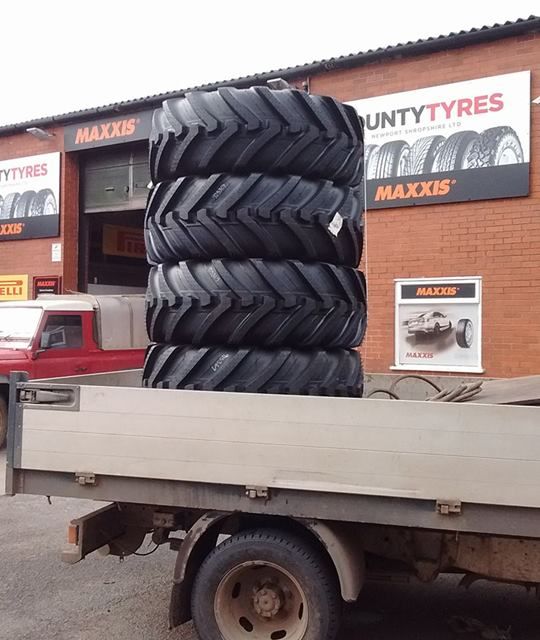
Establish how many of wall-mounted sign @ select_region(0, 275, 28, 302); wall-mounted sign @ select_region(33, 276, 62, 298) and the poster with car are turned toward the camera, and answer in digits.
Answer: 3

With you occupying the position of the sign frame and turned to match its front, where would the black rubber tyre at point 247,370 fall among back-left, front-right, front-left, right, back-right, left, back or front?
front

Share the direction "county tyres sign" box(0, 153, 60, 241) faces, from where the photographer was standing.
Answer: facing the viewer and to the left of the viewer

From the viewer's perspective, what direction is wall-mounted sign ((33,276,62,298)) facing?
toward the camera

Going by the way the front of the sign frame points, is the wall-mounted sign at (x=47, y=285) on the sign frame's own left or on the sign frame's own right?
on the sign frame's own right

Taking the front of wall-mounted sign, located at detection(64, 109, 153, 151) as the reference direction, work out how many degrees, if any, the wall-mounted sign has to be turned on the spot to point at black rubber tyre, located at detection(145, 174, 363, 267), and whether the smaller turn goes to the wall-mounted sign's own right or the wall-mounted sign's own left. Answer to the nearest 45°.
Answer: approximately 45° to the wall-mounted sign's own left

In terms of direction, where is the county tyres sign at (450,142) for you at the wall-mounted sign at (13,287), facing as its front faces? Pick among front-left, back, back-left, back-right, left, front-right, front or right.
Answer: front-left

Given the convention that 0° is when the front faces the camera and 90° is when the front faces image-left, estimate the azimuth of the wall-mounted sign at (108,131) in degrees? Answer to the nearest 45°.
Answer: approximately 45°

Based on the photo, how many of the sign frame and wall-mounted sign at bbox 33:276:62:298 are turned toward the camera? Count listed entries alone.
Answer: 2

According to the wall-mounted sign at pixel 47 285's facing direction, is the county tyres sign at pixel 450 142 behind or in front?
in front

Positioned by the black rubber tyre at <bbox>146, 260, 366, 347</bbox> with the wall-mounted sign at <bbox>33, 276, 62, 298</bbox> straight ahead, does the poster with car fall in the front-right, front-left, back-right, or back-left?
front-right

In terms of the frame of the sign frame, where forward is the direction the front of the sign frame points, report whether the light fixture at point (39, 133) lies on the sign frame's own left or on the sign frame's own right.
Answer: on the sign frame's own right

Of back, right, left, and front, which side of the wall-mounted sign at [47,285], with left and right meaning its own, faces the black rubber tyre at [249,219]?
front

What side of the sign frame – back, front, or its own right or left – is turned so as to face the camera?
front

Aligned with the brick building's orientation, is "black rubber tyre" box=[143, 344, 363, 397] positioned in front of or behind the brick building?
in front

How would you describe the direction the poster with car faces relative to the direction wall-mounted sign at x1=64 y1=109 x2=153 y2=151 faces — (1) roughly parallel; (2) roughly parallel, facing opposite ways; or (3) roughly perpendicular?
roughly parallel
